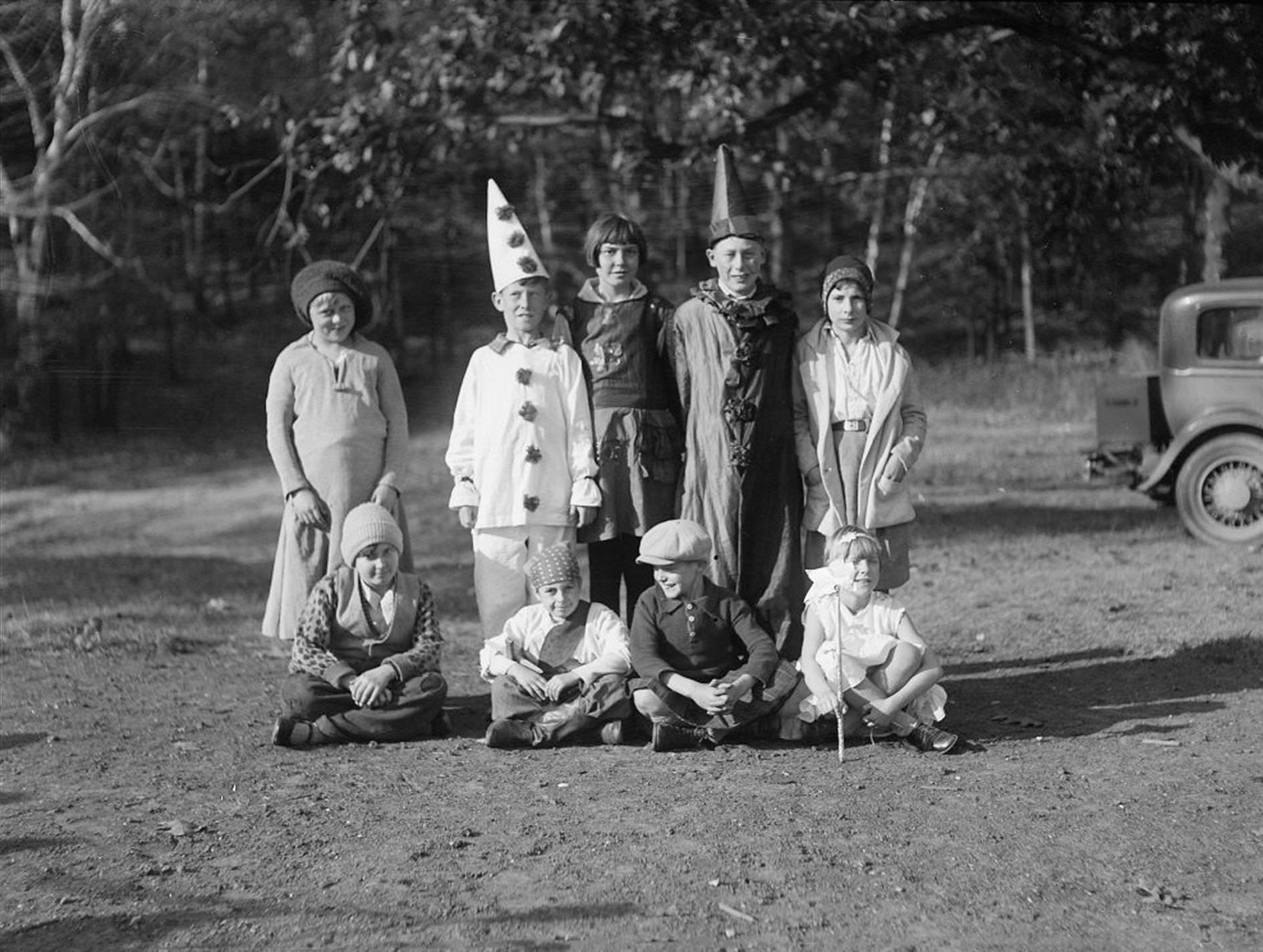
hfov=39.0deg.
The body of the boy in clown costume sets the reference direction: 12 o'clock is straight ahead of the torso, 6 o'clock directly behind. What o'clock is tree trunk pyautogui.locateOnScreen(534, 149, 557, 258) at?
The tree trunk is roughly at 6 o'clock from the boy in clown costume.

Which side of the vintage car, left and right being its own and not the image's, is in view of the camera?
right

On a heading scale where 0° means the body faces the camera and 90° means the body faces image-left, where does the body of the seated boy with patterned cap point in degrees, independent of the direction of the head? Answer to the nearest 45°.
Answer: approximately 0°

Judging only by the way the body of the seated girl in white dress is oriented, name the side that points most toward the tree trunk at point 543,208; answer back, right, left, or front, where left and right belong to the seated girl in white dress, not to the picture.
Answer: back

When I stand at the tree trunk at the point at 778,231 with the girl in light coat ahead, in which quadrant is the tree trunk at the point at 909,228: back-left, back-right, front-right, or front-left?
back-left

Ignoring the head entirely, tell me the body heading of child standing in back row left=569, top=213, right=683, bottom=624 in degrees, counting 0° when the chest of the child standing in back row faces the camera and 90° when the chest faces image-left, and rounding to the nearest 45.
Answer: approximately 0°

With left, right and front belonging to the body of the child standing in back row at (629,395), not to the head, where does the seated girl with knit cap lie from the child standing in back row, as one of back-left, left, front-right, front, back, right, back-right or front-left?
right

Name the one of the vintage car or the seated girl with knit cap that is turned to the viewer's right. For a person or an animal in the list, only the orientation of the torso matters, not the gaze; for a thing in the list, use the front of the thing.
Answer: the vintage car
